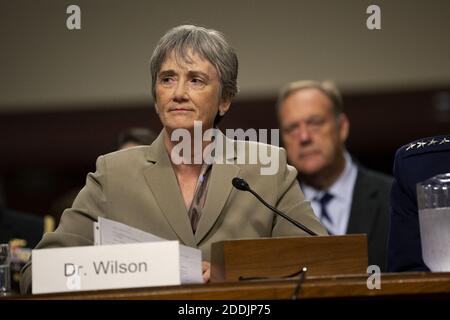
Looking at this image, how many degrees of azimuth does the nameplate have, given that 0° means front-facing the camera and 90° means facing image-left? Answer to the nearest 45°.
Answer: approximately 0°

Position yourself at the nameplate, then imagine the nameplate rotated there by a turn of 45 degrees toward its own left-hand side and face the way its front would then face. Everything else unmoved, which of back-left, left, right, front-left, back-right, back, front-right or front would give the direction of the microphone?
left

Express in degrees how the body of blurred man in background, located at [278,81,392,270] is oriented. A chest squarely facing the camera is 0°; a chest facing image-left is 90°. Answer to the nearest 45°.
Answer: approximately 45°

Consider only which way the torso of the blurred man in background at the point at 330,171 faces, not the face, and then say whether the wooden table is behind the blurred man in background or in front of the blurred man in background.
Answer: in front
